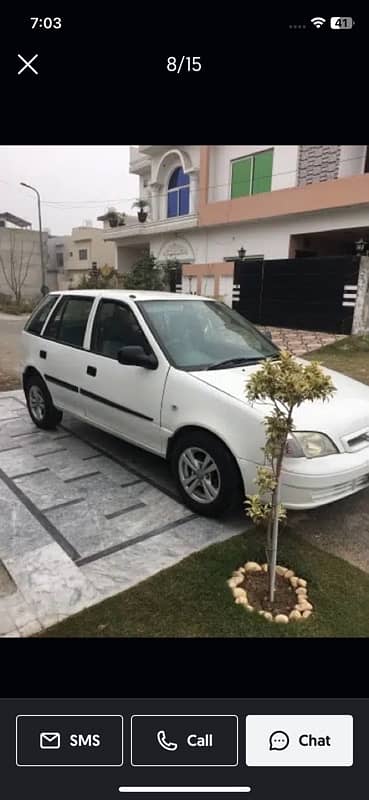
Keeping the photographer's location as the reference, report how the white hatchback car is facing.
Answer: facing the viewer and to the right of the viewer

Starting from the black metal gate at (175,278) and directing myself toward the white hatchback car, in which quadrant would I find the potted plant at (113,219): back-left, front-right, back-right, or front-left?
back-right

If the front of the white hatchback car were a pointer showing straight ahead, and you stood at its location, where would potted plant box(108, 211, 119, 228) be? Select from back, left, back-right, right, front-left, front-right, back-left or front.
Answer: back-left

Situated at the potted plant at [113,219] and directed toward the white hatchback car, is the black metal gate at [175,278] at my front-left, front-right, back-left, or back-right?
front-left

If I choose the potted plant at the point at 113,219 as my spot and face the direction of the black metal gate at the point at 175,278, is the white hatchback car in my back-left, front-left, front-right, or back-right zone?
front-right

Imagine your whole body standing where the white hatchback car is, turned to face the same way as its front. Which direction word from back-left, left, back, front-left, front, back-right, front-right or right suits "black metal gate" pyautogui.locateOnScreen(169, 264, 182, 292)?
back-left

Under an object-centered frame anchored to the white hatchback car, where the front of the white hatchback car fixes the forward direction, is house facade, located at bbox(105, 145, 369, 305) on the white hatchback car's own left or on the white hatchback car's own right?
on the white hatchback car's own left
